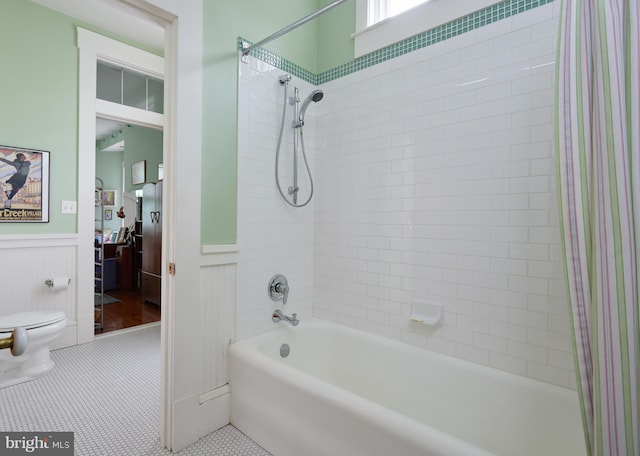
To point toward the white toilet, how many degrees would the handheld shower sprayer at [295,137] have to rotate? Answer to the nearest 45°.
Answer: approximately 135° to its right

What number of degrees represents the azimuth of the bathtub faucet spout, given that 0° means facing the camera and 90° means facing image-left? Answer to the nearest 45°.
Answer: approximately 315°

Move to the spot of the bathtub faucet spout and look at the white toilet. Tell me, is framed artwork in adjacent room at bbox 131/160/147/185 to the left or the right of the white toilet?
right

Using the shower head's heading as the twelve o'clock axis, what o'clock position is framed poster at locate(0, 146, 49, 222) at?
The framed poster is roughly at 5 o'clock from the shower head.

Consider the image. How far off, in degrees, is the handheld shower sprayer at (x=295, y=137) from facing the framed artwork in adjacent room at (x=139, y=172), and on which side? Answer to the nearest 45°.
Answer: approximately 180°

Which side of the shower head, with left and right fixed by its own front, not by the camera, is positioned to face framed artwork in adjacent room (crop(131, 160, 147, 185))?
back

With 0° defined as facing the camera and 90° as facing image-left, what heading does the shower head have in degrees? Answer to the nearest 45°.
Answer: approximately 315°

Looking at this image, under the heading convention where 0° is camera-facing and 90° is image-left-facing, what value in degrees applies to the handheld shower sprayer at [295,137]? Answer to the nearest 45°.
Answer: approximately 315°

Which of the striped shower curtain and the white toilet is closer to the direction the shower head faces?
the striped shower curtain
